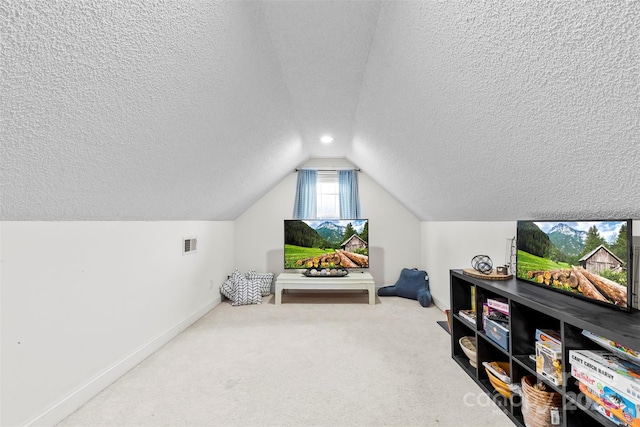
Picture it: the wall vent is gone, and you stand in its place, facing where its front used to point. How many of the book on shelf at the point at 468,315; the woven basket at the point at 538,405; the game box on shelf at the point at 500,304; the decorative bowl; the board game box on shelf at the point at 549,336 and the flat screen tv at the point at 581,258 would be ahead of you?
6

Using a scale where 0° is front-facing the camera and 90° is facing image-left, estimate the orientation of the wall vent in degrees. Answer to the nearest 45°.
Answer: approximately 315°

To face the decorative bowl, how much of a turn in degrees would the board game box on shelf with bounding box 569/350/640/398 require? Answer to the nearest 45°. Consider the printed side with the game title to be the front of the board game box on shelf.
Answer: approximately 90° to its right

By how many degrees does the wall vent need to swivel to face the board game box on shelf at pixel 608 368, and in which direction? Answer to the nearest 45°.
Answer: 0° — it already faces it

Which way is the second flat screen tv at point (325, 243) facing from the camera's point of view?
toward the camera

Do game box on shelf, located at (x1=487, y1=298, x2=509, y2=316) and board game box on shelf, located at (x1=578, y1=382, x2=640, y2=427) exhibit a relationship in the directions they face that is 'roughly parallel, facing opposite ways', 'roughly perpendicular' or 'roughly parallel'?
roughly parallel

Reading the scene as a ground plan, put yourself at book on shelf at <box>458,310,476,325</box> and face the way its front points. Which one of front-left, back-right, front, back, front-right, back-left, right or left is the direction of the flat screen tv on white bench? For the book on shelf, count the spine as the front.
right

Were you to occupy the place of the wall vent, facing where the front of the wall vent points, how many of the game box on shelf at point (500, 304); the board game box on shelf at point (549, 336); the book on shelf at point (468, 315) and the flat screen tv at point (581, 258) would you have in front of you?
4

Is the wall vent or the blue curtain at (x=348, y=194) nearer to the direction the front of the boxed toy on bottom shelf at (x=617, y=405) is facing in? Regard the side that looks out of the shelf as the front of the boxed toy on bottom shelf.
the wall vent

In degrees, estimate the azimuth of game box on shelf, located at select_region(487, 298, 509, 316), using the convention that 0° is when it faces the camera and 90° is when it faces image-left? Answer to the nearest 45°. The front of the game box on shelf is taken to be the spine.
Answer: approximately 45°

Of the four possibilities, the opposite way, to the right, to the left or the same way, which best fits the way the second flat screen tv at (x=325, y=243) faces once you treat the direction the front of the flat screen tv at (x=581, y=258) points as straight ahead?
to the left

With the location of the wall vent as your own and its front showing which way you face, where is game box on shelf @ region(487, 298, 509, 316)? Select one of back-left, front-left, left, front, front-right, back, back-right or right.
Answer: front

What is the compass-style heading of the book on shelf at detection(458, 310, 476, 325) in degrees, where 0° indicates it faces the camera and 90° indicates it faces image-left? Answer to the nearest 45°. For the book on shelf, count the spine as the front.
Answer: approximately 45°

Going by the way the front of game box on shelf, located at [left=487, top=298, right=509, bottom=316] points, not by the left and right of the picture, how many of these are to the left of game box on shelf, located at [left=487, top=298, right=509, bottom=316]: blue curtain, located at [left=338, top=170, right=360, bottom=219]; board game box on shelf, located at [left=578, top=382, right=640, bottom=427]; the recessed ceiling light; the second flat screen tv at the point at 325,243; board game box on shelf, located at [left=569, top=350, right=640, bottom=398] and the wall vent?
2
